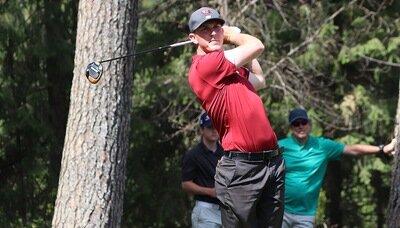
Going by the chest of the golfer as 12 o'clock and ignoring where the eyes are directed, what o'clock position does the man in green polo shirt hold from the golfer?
The man in green polo shirt is roughly at 8 o'clock from the golfer.

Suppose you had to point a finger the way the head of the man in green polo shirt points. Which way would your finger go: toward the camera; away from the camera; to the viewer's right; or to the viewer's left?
toward the camera

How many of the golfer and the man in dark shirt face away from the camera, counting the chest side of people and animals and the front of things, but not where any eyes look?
0

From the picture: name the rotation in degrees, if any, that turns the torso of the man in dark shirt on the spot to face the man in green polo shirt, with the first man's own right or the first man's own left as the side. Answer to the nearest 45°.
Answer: approximately 45° to the first man's own left

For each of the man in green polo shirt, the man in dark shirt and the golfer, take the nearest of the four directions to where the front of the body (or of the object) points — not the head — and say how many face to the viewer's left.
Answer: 0

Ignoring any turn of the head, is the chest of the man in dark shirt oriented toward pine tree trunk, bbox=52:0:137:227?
no

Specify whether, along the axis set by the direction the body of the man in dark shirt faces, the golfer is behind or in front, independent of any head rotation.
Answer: in front

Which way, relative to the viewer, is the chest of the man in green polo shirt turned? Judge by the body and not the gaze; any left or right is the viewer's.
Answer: facing the viewer

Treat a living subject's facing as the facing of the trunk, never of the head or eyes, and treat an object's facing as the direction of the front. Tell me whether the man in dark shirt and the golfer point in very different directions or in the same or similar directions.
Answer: same or similar directions

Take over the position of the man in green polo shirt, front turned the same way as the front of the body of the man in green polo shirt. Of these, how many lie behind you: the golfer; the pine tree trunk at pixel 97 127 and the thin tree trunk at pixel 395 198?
0

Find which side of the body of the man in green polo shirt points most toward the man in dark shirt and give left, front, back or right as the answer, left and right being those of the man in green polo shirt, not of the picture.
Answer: right

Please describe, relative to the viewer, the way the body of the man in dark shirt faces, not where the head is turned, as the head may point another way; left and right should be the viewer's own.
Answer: facing the viewer and to the right of the viewer
